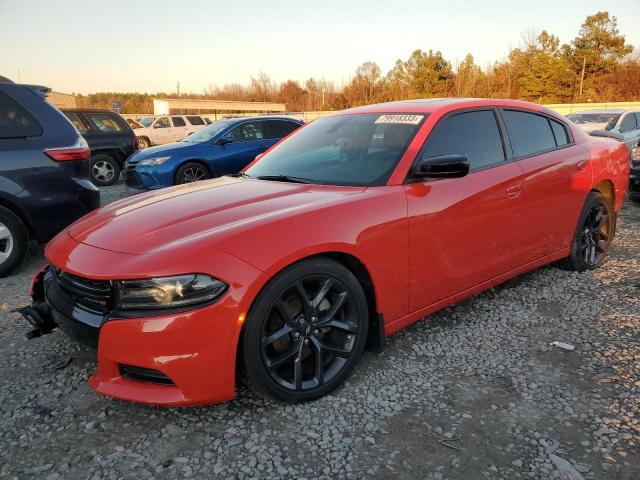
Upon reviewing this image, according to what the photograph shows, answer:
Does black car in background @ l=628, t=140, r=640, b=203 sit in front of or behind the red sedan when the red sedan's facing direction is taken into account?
behind

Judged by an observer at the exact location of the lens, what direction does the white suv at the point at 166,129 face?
facing the viewer and to the left of the viewer

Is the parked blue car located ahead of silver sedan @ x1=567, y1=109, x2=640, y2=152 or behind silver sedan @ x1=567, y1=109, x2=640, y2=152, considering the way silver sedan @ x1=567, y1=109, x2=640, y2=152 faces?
ahead

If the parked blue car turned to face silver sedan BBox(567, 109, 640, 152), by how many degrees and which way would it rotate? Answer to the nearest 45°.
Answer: approximately 135° to its left

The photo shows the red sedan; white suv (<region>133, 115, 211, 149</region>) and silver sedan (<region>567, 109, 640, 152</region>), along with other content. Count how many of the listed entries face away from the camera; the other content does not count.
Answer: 0

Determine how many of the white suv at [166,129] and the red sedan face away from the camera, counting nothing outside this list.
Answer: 0

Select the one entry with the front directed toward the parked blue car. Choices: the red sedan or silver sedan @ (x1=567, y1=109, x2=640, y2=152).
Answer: the silver sedan

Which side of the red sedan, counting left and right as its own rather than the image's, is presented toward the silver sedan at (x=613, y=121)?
back

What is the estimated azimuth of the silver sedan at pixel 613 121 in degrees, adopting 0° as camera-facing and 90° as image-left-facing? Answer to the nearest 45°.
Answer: approximately 45°
